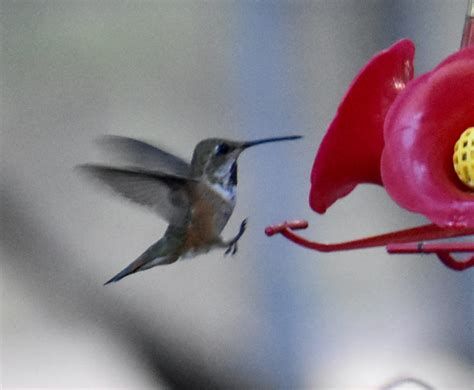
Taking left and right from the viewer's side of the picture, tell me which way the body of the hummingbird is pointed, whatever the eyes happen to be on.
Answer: facing to the right of the viewer
